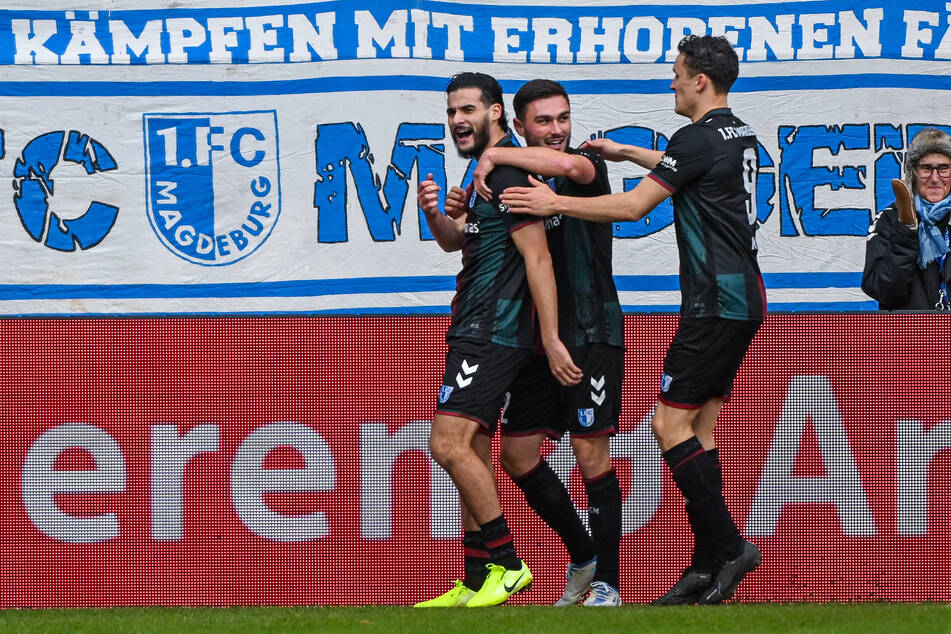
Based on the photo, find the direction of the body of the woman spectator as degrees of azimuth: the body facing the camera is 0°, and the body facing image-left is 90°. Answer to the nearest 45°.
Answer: approximately 0°

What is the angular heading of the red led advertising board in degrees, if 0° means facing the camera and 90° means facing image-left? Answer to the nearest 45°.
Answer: approximately 0°

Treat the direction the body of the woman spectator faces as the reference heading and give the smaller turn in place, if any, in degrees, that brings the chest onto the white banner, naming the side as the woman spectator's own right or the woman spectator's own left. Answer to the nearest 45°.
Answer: approximately 90° to the woman spectator's own right

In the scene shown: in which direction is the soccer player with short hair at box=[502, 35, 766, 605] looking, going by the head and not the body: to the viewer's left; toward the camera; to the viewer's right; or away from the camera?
to the viewer's left

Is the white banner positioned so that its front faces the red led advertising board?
yes

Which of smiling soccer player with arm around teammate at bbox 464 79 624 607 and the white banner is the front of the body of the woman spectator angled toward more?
the smiling soccer player with arm around teammate
